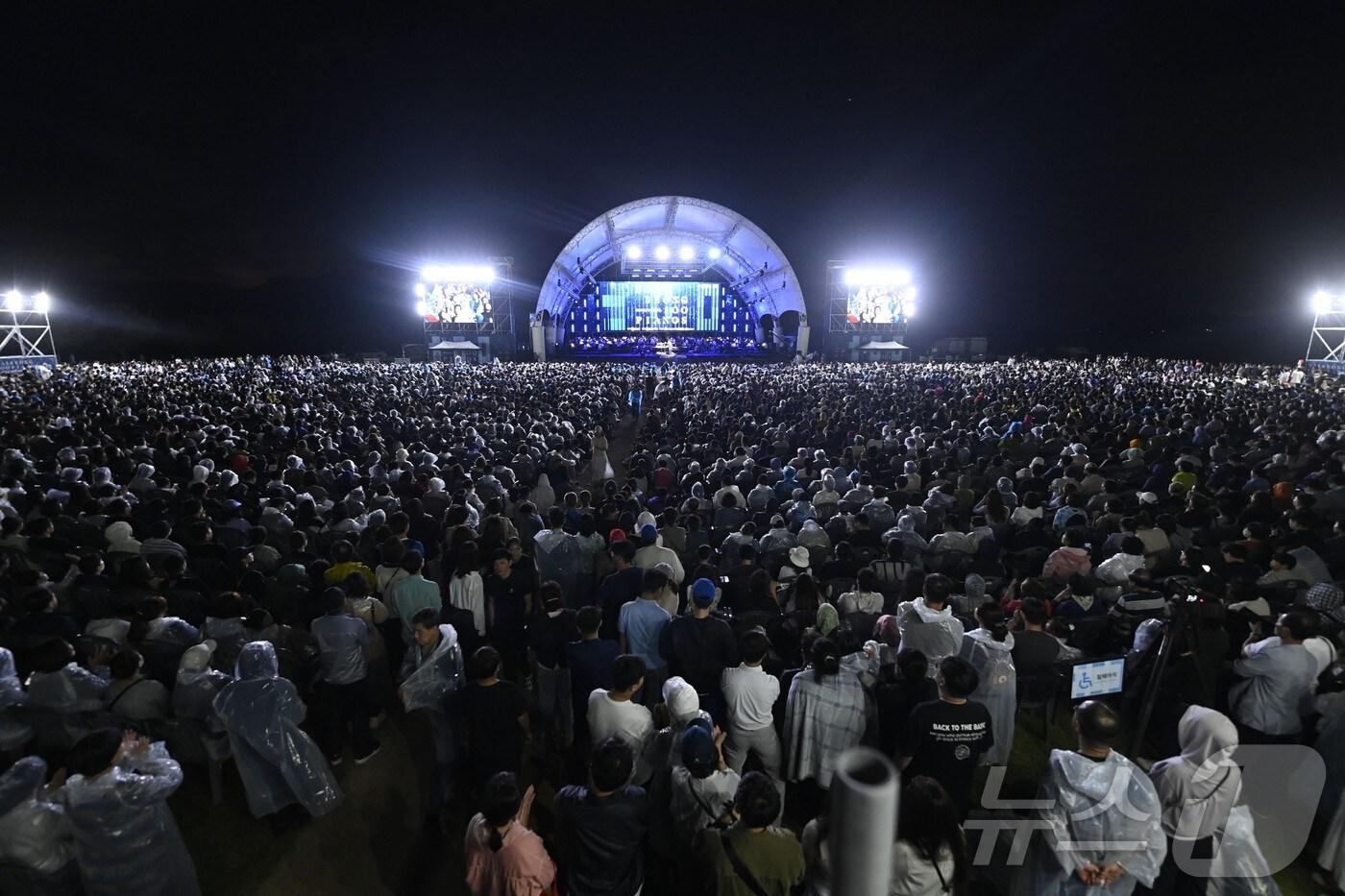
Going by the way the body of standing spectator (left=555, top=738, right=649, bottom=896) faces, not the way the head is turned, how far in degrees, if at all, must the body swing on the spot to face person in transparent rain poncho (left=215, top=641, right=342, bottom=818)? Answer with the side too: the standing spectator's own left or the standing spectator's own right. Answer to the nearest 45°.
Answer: approximately 45° to the standing spectator's own left

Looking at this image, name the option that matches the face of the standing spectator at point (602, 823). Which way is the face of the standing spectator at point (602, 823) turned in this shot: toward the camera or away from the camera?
away from the camera

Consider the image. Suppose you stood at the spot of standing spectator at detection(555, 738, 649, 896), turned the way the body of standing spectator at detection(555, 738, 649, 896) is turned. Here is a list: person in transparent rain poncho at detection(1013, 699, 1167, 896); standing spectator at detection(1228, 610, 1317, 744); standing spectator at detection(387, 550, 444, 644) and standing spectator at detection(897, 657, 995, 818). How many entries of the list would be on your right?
3

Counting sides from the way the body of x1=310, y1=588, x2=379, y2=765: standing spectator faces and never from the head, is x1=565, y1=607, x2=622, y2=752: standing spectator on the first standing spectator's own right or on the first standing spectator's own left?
on the first standing spectator's own right

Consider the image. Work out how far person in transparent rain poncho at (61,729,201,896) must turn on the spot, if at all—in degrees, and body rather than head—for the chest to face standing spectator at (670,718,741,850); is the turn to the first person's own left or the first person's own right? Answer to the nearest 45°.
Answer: approximately 90° to the first person's own right

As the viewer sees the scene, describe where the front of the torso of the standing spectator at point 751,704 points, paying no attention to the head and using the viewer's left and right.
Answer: facing away from the viewer

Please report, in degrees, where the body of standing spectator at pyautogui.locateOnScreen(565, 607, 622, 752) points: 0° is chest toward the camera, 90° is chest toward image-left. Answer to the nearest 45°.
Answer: approximately 180°

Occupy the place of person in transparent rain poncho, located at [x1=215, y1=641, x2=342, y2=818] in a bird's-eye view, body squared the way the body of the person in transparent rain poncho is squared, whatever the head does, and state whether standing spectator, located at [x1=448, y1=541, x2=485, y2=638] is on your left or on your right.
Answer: on your right

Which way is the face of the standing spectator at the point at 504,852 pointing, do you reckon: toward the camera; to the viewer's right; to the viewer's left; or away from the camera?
away from the camera

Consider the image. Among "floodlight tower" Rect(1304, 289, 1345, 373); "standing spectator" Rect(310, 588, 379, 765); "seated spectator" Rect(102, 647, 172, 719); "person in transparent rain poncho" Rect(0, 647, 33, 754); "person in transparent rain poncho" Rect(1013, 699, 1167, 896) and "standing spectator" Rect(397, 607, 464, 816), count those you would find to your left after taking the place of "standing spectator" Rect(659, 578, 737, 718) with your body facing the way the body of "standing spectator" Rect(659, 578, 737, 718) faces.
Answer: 4

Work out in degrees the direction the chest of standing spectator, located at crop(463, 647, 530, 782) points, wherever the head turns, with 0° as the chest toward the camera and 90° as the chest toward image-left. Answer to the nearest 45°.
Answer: approximately 180°

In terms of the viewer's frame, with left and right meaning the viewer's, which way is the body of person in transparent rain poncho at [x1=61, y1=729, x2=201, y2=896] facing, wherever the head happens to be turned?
facing away from the viewer and to the right of the viewer

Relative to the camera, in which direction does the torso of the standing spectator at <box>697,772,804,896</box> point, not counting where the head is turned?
away from the camera

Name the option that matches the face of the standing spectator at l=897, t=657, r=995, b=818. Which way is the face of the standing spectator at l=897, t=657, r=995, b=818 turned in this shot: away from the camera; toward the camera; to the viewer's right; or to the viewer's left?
away from the camera
